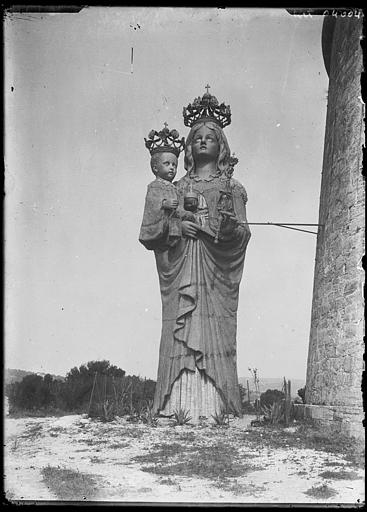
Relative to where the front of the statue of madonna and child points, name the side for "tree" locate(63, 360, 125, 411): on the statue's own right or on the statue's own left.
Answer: on the statue's own right

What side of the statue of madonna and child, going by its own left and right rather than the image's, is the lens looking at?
front

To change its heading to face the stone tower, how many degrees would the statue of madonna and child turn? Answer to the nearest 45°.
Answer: approximately 45° to its left
